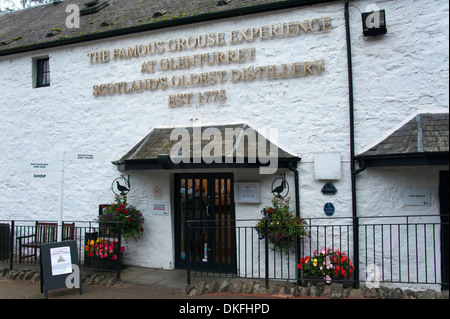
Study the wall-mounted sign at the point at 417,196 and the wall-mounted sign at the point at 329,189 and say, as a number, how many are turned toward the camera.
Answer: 2

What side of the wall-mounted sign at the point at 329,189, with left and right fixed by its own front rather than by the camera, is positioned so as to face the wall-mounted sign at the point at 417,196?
left

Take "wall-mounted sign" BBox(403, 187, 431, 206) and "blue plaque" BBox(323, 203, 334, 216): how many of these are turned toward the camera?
2

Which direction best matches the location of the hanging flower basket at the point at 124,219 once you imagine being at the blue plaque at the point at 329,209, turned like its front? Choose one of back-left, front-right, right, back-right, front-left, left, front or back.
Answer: right

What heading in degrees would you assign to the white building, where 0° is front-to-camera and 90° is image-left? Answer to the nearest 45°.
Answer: approximately 45°
